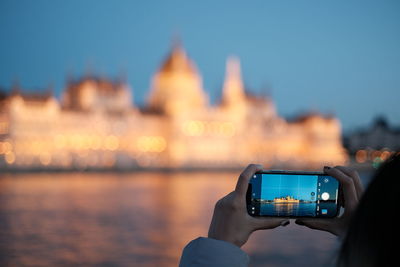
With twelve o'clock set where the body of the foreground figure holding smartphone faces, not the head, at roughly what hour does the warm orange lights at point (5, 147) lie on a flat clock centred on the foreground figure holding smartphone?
The warm orange lights is roughly at 11 o'clock from the foreground figure holding smartphone.

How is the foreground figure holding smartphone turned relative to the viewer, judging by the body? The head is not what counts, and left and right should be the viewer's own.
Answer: facing away from the viewer

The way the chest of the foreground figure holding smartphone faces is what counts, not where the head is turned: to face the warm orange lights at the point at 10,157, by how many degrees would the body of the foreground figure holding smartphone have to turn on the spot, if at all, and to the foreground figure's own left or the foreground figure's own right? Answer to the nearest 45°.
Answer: approximately 45° to the foreground figure's own left
